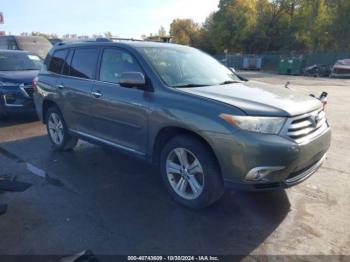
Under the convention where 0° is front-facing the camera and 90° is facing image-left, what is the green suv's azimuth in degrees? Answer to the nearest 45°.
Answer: approximately 315°

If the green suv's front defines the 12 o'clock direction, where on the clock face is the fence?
The fence is roughly at 8 o'clock from the green suv.
